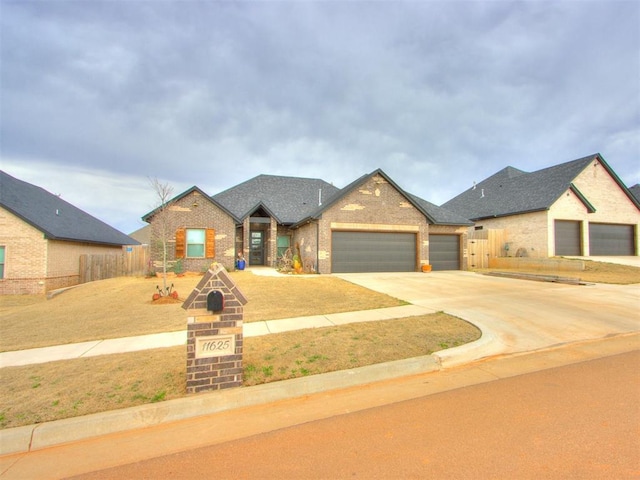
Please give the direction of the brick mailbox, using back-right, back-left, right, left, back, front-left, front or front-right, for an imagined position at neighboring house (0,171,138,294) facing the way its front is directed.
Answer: front

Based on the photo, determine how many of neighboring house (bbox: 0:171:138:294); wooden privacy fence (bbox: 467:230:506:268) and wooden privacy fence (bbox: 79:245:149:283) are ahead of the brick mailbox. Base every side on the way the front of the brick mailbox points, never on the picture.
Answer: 0

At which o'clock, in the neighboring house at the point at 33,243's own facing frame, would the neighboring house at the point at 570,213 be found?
the neighboring house at the point at 570,213 is roughly at 10 o'clock from the neighboring house at the point at 33,243.

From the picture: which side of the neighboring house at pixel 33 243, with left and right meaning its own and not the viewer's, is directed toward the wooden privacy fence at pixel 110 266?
left

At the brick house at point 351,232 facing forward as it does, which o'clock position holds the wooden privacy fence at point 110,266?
The wooden privacy fence is roughly at 3 o'clock from the brick house.

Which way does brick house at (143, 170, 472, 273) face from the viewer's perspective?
toward the camera

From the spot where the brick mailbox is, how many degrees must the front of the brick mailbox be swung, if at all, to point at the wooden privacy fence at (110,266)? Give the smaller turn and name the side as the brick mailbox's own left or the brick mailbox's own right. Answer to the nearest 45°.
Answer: approximately 180°

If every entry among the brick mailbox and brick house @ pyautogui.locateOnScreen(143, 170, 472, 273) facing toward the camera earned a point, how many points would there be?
2

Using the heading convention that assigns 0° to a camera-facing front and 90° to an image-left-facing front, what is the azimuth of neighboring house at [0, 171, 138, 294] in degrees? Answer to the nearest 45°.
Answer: approximately 0°

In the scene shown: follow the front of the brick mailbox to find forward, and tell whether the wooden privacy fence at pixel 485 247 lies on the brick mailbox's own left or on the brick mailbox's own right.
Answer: on the brick mailbox's own left

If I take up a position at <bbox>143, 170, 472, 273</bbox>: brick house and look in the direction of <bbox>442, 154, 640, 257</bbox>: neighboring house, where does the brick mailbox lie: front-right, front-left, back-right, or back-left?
back-right

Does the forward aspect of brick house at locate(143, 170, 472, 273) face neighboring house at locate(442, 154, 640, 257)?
no

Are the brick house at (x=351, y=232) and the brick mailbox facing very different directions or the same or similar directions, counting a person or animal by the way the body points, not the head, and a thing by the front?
same or similar directions

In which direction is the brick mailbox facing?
toward the camera

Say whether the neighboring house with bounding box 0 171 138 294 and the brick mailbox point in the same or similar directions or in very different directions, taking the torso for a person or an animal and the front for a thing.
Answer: same or similar directions
